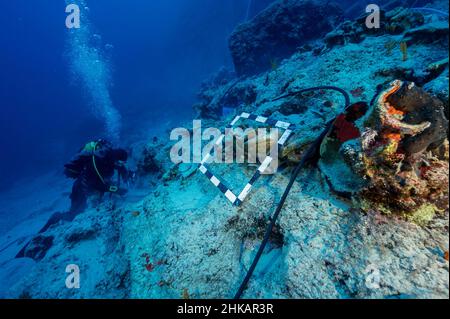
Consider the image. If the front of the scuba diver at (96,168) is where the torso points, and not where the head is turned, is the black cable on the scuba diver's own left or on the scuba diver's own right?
on the scuba diver's own right

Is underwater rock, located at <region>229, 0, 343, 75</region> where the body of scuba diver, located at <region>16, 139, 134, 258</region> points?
yes

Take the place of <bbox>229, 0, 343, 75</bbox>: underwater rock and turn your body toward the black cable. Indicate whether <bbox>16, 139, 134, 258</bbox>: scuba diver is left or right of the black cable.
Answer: right

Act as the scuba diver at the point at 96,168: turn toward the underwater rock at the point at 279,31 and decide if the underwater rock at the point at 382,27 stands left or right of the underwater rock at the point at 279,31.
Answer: right

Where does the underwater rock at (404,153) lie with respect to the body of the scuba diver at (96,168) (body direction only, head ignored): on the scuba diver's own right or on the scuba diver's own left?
on the scuba diver's own right

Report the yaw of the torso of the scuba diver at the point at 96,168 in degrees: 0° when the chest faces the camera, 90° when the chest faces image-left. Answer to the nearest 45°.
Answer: approximately 270°
